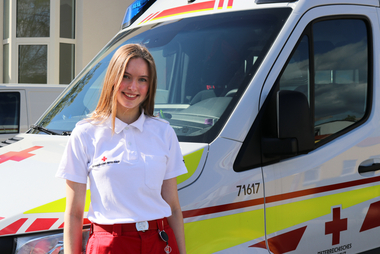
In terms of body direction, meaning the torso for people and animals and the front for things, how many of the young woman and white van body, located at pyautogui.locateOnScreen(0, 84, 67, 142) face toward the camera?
1

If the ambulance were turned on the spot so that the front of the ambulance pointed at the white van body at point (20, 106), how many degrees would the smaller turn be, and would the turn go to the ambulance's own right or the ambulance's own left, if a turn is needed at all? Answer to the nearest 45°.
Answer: approximately 90° to the ambulance's own right

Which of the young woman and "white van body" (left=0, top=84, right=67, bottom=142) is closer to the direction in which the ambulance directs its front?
the young woman

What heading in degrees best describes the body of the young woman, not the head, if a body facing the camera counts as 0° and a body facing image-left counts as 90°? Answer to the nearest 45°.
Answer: approximately 0°
